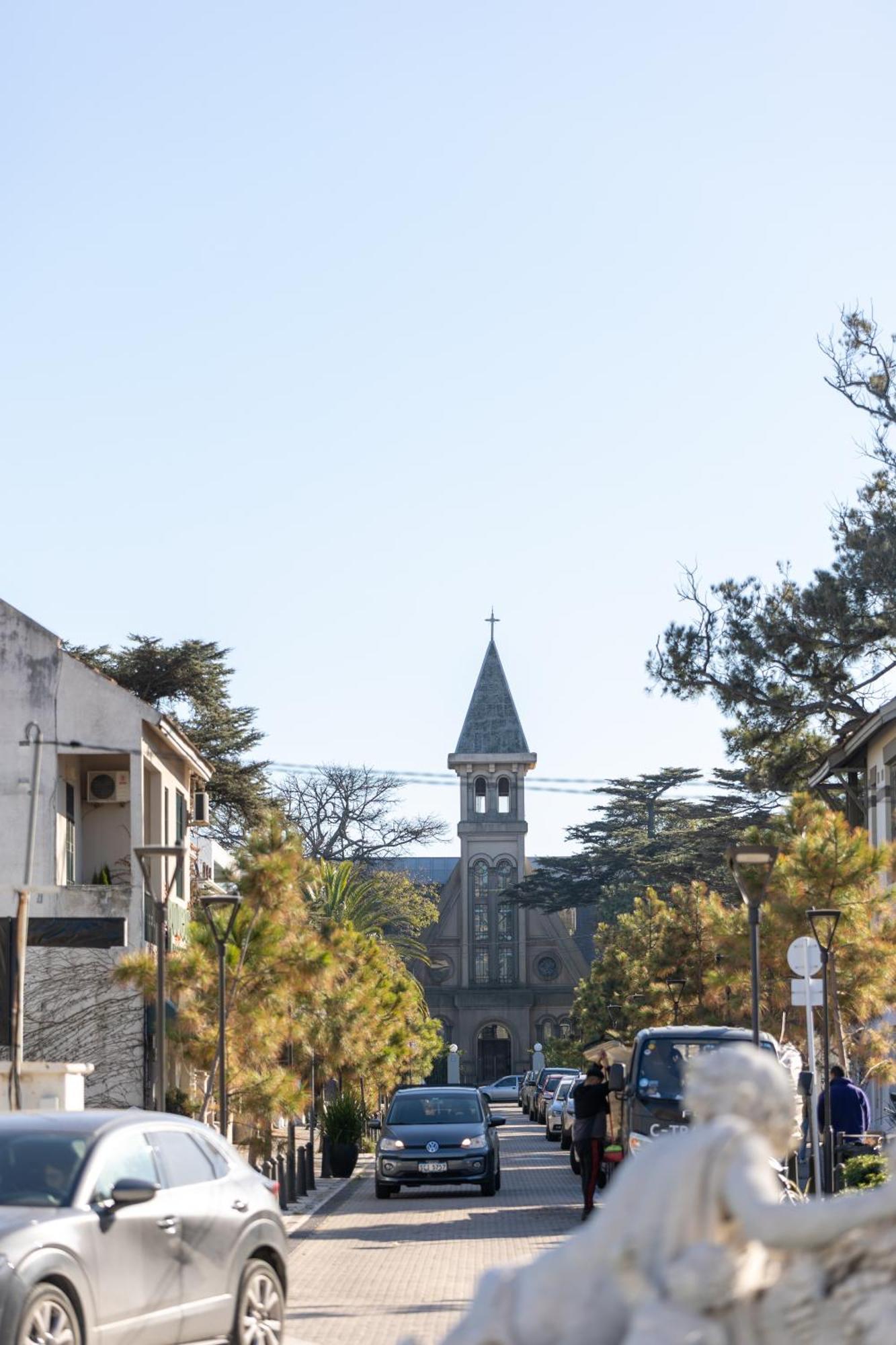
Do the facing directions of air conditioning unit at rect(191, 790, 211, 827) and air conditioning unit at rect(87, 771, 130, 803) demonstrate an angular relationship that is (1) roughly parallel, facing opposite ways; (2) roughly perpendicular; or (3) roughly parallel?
roughly perpendicular

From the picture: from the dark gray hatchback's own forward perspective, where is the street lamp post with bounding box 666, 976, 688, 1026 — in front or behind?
behind

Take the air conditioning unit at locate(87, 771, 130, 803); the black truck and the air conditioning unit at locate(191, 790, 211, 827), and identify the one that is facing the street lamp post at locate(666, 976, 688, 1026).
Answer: the air conditioning unit at locate(191, 790, 211, 827)

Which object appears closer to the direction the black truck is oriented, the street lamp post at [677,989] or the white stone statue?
the white stone statue

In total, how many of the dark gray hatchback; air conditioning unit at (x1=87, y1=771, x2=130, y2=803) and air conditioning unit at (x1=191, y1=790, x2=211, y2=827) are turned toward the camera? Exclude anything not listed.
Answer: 2

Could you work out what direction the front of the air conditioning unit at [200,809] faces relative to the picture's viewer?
facing to the right of the viewer

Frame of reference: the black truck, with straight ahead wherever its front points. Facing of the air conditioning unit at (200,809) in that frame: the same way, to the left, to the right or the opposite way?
to the left
